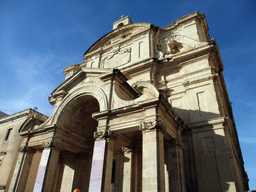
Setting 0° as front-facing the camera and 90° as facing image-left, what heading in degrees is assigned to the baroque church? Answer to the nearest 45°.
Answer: approximately 45°

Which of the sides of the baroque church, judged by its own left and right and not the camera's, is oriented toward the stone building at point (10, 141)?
right
